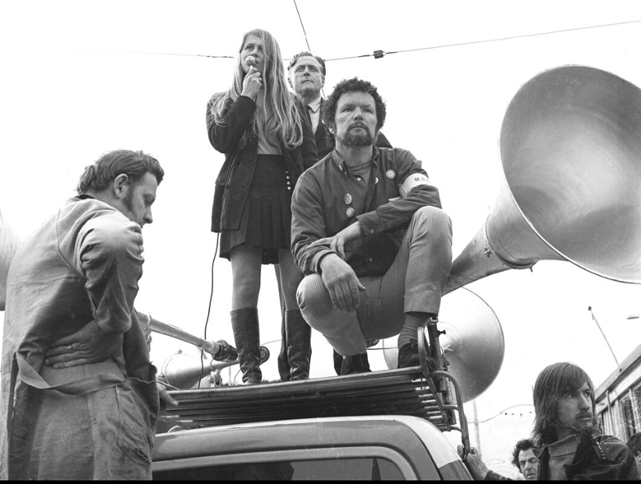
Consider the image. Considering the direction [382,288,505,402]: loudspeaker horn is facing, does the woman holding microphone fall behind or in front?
behind

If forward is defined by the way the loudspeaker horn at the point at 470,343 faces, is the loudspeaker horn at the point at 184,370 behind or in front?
behind

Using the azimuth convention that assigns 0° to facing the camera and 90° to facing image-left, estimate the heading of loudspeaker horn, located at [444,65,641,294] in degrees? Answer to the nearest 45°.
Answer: approximately 315°

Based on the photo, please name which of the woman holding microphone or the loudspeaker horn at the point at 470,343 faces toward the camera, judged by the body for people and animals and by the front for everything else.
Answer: the woman holding microphone

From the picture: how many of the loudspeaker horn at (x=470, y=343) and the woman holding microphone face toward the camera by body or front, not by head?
1

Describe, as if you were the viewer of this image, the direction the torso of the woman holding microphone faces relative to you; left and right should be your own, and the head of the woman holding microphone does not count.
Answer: facing the viewer

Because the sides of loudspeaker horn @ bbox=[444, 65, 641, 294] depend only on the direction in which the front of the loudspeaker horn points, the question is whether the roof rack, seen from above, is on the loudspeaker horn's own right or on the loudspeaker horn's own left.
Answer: on the loudspeaker horn's own right

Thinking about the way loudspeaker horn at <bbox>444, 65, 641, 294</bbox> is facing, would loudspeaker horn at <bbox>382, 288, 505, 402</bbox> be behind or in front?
behind

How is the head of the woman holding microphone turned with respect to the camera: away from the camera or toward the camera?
toward the camera
